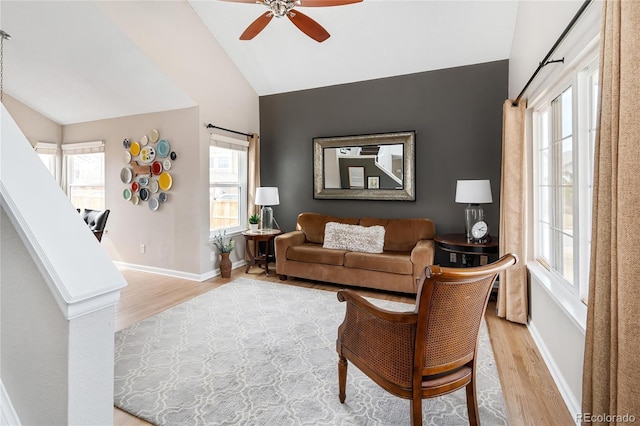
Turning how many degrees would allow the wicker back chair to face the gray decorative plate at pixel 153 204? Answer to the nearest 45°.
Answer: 0° — it already faces it

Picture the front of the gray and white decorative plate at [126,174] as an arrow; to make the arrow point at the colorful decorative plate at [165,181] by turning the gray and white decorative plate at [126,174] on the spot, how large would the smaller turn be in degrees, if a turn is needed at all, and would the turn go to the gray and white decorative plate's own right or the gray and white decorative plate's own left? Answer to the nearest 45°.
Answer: approximately 90° to the gray and white decorative plate's own left

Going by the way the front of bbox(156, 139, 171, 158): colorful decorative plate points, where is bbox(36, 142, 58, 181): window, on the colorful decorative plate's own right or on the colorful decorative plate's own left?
on the colorful decorative plate's own right

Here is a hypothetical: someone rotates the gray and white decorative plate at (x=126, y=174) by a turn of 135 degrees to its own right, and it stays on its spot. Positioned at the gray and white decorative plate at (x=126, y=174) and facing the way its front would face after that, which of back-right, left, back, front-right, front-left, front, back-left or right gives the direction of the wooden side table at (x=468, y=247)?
back-right

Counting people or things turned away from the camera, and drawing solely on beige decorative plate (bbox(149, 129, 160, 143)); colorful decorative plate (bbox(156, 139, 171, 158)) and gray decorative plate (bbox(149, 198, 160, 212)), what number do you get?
0

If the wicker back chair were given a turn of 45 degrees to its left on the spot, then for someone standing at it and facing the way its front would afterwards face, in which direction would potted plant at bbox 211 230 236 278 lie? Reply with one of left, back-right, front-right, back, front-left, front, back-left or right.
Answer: front-right

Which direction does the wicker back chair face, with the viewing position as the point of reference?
facing away from the viewer and to the left of the viewer
